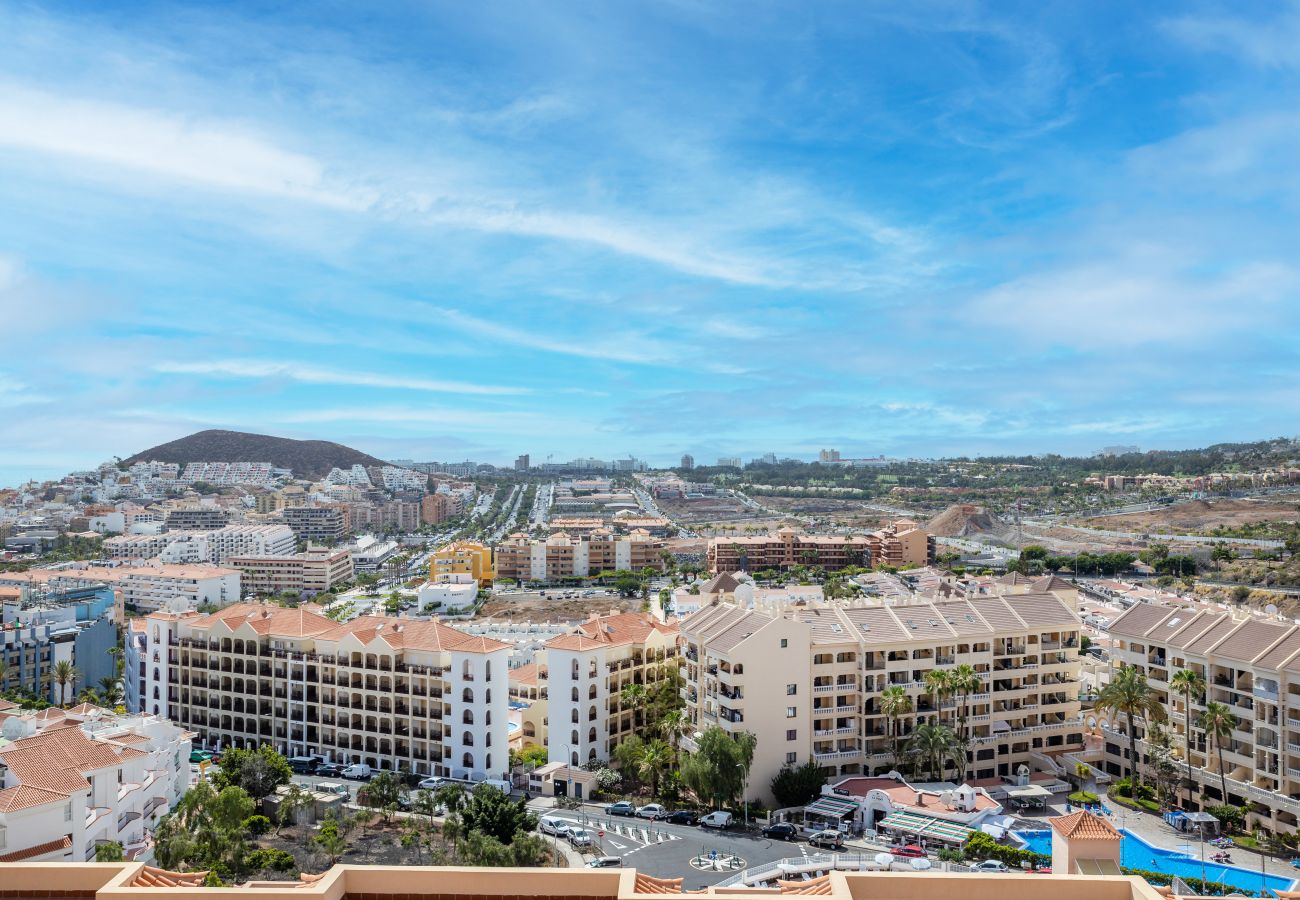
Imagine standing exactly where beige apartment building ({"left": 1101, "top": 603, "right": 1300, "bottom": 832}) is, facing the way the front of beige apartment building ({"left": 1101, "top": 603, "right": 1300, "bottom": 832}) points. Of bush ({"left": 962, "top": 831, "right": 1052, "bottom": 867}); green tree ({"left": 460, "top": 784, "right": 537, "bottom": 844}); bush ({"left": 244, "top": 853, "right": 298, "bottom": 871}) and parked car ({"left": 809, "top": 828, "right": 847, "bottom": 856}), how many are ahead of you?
4

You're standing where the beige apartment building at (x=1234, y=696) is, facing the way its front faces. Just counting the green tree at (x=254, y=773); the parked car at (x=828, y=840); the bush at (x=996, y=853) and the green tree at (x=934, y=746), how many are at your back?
0

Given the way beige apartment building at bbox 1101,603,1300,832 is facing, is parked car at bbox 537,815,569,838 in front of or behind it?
in front

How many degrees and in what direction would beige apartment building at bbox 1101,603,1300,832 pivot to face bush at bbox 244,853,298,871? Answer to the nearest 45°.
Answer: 0° — it already faces it

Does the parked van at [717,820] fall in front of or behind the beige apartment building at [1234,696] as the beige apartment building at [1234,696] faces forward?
in front

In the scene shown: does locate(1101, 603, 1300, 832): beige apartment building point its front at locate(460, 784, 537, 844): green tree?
yes

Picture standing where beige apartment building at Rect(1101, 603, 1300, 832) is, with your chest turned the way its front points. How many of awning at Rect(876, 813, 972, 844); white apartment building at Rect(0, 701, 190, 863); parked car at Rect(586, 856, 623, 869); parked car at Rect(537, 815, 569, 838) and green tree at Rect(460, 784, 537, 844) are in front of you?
5

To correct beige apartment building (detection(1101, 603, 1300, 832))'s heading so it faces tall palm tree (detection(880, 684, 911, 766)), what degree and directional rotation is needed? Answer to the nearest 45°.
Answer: approximately 45° to its right

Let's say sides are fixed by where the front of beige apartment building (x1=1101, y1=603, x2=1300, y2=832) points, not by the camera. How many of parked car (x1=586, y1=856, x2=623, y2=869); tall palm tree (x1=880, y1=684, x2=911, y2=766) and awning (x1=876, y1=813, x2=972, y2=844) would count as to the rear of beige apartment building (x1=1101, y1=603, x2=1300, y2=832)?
0

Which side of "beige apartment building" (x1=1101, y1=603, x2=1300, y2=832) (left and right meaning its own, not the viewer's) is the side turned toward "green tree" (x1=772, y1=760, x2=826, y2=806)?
front

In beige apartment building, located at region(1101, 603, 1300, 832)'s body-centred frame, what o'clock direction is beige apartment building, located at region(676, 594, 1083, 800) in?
beige apartment building, located at region(676, 594, 1083, 800) is roughly at 1 o'clock from beige apartment building, located at region(1101, 603, 1300, 832).

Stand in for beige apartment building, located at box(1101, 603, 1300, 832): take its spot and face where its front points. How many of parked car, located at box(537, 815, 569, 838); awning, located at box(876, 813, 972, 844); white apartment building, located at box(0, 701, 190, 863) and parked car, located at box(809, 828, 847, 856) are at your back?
0

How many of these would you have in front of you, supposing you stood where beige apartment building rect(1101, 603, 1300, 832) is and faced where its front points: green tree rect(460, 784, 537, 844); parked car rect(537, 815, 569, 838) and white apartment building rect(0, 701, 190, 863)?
3

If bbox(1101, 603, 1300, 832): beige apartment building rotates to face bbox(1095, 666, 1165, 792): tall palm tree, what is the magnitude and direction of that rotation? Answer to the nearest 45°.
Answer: approximately 45° to its right

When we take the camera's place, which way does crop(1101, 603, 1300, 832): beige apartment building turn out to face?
facing the viewer and to the left of the viewer

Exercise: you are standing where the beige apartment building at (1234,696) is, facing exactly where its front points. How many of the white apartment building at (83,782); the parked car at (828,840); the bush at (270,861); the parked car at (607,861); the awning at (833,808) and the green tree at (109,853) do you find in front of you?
6

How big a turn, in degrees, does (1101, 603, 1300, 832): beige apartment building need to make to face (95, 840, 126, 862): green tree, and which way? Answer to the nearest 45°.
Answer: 0° — it already faces it

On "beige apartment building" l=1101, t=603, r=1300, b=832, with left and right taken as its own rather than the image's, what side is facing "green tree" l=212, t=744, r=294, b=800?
front

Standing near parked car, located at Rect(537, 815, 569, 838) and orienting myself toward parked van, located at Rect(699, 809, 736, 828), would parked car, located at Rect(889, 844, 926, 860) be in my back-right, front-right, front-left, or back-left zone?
front-right

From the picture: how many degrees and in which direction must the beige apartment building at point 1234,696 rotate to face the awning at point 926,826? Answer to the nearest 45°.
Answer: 0° — it already faces it

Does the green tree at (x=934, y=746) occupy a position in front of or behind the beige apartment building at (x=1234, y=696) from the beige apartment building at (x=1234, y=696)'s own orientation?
in front
